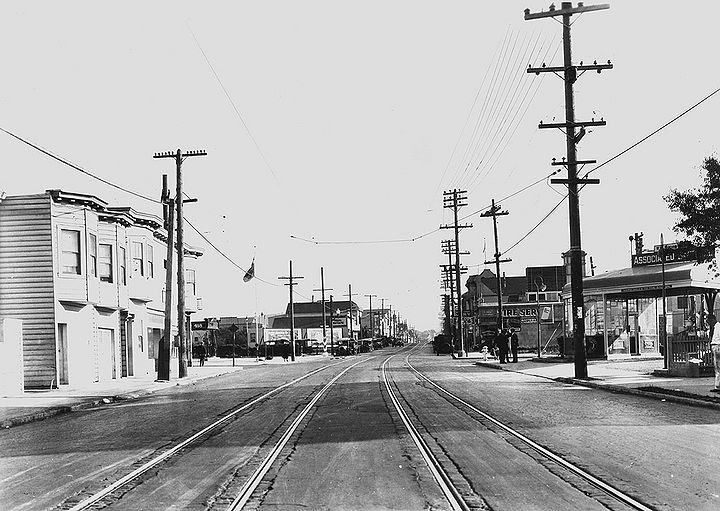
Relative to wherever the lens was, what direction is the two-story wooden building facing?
facing the viewer and to the right of the viewer

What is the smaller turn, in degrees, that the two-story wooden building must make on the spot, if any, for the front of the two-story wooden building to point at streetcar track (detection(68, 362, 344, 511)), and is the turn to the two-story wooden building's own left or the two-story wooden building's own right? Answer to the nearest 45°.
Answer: approximately 45° to the two-story wooden building's own right

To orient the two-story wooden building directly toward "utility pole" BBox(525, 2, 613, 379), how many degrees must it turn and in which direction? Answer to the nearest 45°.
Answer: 0° — it already faces it

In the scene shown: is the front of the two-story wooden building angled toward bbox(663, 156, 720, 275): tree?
yes

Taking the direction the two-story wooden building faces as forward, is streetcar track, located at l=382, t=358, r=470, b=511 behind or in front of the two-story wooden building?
in front

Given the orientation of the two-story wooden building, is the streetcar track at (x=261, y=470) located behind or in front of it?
in front
